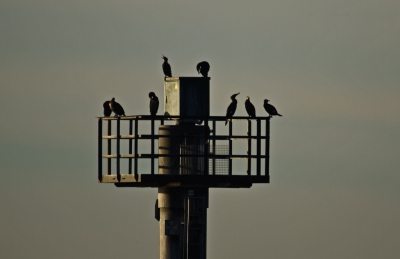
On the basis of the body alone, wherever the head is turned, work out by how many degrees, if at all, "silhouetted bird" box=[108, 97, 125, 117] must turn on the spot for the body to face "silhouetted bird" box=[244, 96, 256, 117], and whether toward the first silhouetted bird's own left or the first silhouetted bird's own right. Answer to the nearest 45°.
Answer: approximately 180°

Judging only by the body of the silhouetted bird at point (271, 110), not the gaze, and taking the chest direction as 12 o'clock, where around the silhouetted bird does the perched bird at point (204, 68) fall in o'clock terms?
The perched bird is roughly at 12 o'clock from the silhouetted bird.

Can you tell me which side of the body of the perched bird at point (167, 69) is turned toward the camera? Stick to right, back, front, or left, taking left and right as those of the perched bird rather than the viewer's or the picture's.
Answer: left

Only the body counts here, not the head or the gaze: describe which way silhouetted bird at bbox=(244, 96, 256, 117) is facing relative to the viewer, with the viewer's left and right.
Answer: facing to the left of the viewer

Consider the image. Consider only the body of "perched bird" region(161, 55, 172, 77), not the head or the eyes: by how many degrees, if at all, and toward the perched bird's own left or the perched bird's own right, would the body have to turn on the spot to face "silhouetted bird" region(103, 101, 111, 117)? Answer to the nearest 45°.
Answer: approximately 45° to the perched bird's own left

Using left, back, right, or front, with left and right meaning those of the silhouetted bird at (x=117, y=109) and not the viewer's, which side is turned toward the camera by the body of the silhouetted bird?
left

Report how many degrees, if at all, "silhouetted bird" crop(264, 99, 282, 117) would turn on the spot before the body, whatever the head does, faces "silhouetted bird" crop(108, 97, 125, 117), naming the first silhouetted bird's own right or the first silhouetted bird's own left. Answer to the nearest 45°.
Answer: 0° — it already faces it

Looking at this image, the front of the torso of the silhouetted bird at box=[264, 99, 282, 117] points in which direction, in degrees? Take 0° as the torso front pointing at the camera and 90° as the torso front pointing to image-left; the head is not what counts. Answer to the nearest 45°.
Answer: approximately 90°
